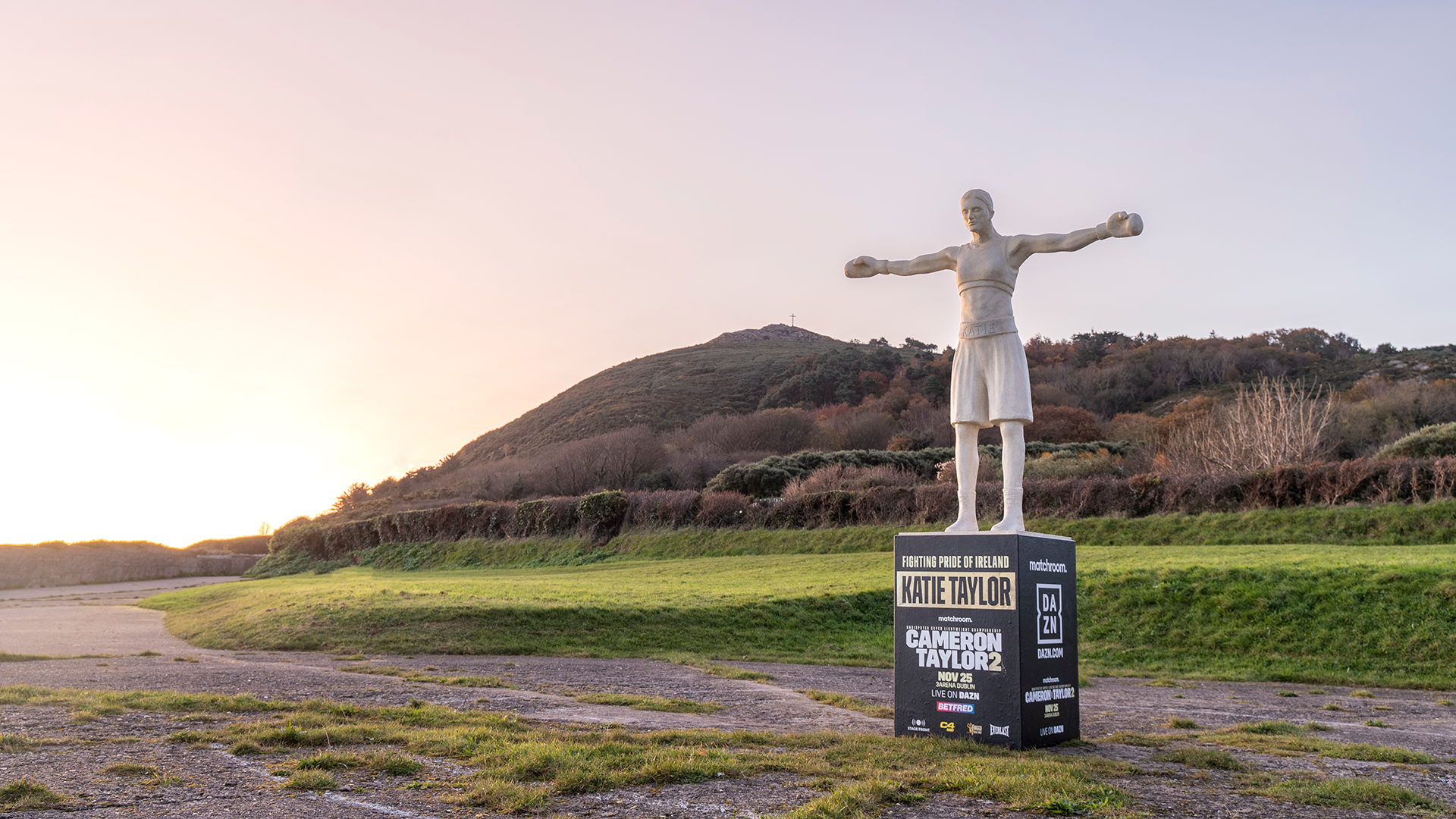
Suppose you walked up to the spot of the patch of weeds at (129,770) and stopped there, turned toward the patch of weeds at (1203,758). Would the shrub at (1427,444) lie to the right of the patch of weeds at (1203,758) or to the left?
left

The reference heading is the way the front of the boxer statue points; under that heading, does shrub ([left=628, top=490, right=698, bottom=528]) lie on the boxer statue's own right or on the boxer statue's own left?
on the boxer statue's own right

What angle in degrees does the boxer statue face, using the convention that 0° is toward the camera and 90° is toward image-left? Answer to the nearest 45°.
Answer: approximately 45°

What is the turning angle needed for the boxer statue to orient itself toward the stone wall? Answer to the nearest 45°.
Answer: approximately 90° to its right

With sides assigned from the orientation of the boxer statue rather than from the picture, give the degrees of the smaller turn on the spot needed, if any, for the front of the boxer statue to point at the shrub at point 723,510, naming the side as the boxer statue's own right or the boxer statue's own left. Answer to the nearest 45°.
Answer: approximately 135° to the boxer statue's own right

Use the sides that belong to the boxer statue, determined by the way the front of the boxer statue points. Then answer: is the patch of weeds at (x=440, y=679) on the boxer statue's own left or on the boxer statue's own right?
on the boxer statue's own right
